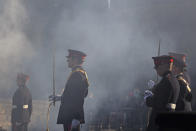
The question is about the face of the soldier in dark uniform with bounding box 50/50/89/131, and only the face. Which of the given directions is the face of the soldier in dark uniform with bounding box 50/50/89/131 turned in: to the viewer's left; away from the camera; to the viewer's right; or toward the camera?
to the viewer's left

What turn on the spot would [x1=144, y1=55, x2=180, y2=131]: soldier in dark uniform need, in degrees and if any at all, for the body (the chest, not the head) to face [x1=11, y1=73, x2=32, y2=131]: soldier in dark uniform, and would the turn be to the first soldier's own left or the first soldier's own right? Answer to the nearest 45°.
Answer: approximately 45° to the first soldier's own right

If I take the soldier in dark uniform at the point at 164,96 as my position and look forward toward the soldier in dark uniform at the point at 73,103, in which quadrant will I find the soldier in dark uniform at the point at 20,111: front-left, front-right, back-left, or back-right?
front-right

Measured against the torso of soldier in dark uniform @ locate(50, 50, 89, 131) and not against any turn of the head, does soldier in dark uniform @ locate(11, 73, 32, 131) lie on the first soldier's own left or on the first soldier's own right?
on the first soldier's own right

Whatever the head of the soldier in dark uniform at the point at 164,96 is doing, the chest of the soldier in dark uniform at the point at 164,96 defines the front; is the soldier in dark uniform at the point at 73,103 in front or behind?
in front

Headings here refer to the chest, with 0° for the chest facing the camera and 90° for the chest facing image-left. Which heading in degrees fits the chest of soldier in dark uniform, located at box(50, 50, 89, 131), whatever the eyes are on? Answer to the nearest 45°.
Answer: approximately 90°

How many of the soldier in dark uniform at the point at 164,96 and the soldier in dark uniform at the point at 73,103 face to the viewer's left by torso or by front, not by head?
2

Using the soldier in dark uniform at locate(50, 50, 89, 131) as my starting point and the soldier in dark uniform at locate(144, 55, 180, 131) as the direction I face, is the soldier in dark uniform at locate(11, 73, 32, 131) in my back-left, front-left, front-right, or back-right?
back-left

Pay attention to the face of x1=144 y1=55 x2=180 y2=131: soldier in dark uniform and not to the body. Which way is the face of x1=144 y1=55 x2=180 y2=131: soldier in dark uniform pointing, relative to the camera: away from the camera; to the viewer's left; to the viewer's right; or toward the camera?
to the viewer's left

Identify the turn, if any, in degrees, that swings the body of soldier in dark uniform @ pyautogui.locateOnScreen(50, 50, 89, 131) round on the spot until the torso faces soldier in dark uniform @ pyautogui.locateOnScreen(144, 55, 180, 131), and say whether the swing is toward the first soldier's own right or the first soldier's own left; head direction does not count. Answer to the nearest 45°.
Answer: approximately 135° to the first soldier's own left

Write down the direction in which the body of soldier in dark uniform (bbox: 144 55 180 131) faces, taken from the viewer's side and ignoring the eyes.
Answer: to the viewer's left
